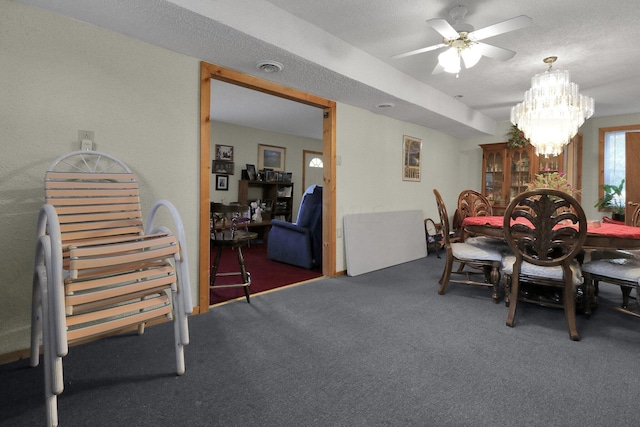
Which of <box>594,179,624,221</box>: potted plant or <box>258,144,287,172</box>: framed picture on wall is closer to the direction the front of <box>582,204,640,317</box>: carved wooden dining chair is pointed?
the framed picture on wall

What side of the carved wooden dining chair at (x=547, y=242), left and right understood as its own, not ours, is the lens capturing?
back

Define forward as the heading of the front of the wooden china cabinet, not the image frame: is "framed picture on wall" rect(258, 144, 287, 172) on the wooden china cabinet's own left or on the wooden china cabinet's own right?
on the wooden china cabinet's own right

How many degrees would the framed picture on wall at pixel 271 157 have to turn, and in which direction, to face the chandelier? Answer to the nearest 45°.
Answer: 0° — it already faces it

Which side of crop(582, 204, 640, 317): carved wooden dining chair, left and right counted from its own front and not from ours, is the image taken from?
left

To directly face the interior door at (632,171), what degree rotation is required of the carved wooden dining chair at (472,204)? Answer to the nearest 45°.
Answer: approximately 90° to its left

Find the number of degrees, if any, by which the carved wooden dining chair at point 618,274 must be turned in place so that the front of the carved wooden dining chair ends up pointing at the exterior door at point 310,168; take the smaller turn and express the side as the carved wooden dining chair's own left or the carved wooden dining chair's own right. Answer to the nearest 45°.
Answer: approximately 45° to the carved wooden dining chair's own right

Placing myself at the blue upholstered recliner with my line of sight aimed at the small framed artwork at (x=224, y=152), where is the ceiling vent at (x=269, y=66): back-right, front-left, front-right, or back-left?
back-left

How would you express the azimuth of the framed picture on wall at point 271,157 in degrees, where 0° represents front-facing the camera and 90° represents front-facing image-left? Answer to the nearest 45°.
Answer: approximately 315°

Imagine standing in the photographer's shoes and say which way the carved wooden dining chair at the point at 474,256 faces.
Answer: facing to the right of the viewer

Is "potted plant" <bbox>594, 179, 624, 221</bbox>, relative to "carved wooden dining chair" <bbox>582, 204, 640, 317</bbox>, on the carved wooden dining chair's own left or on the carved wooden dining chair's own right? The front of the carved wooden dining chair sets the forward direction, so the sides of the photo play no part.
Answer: on the carved wooden dining chair's own right
